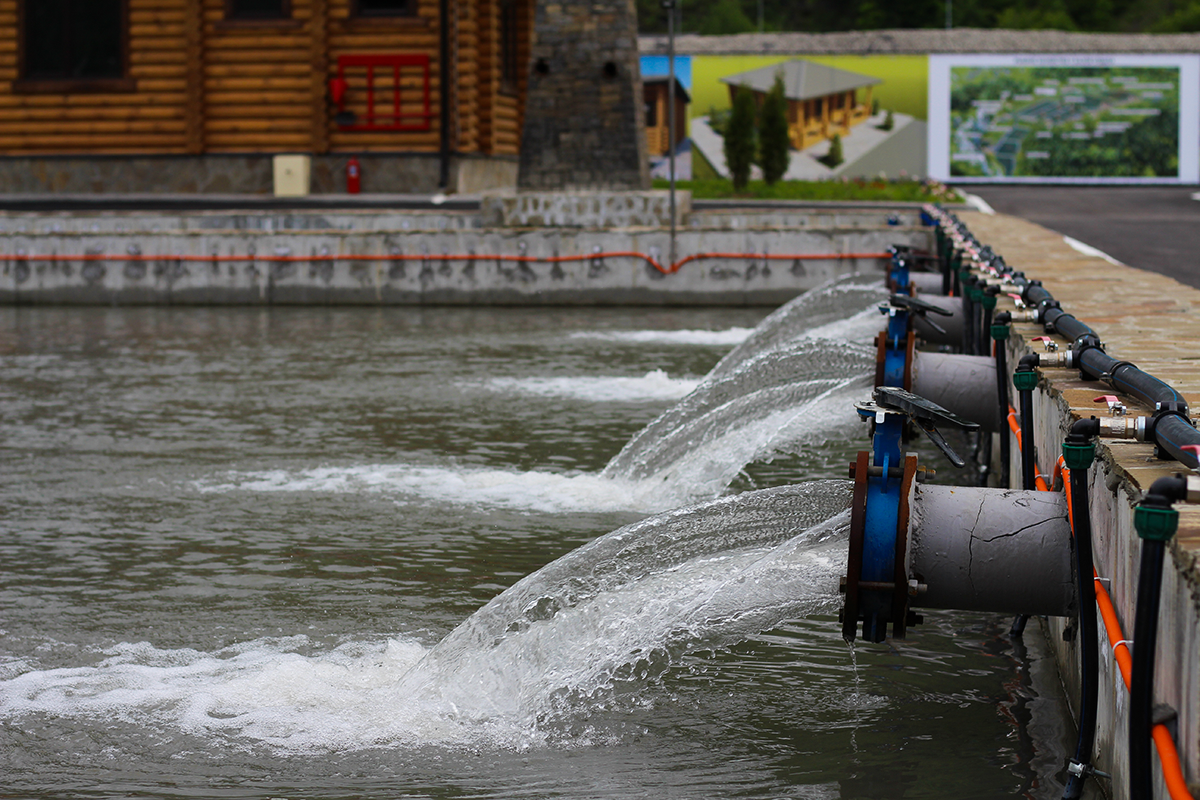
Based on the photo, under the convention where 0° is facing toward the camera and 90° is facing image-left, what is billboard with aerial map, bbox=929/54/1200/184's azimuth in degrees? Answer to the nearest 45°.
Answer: approximately 0°

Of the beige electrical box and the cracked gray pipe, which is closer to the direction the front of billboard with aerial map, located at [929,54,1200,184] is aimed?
the cracked gray pipe

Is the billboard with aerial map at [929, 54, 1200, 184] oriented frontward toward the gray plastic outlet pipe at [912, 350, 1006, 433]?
yes

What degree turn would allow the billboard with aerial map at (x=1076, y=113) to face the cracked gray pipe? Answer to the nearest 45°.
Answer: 0° — it already faces it

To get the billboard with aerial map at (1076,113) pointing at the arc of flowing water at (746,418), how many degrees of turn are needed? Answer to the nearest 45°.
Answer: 0° — it already faces it

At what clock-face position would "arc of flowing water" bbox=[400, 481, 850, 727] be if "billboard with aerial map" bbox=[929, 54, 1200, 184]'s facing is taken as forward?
The arc of flowing water is roughly at 12 o'clock from the billboard with aerial map.

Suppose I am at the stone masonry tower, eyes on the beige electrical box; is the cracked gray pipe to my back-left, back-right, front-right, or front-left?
back-left

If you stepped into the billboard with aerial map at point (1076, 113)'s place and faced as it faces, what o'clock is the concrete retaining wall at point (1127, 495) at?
The concrete retaining wall is roughly at 12 o'clock from the billboard with aerial map.

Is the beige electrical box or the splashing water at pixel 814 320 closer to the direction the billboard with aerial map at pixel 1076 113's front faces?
the splashing water
